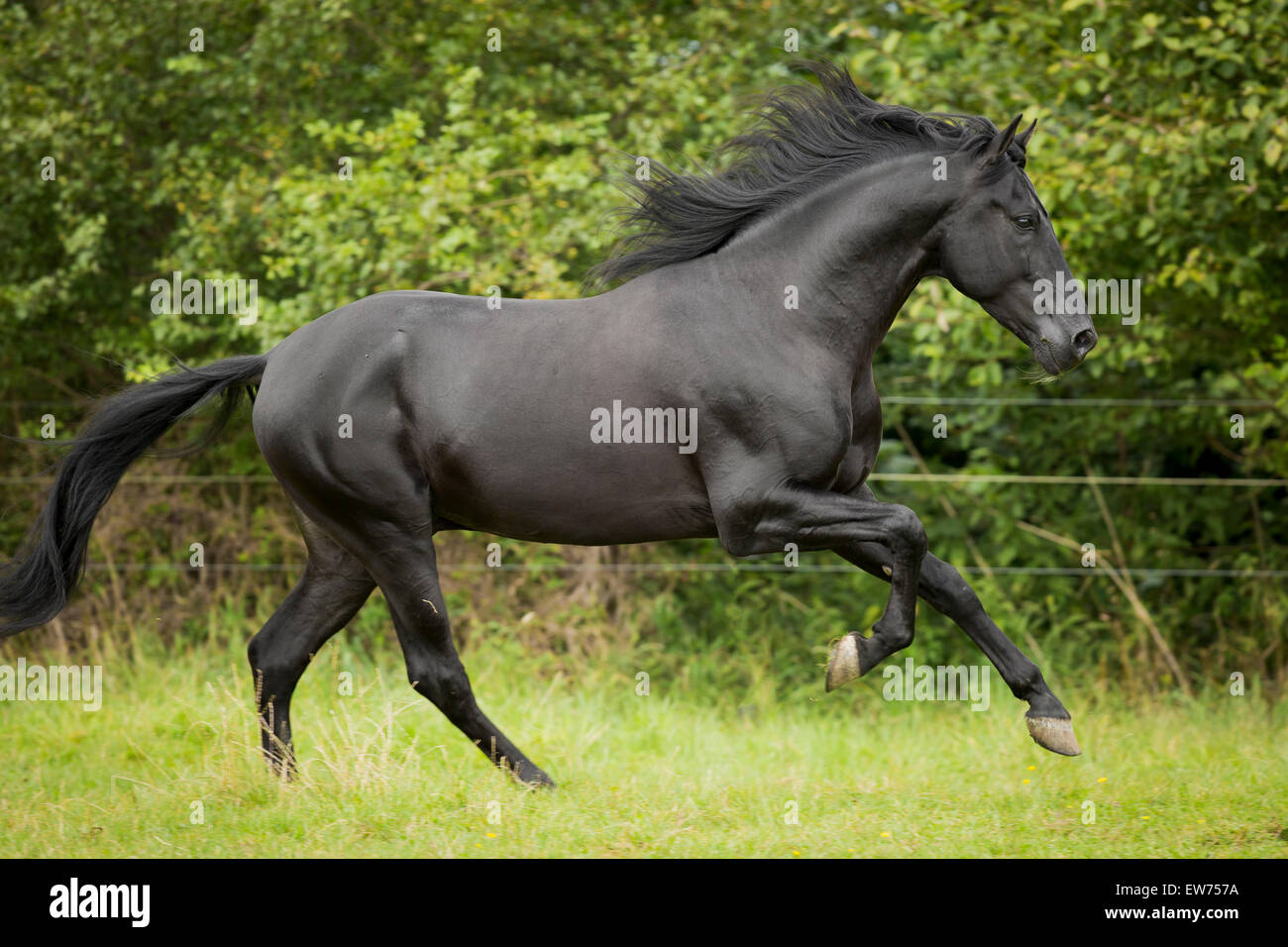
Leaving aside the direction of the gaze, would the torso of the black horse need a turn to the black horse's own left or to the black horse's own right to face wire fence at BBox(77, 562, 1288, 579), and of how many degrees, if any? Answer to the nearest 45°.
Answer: approximately 90° to the black horse's own left

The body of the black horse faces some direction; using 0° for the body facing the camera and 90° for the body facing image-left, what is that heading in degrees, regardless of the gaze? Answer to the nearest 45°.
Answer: approximately 270°
